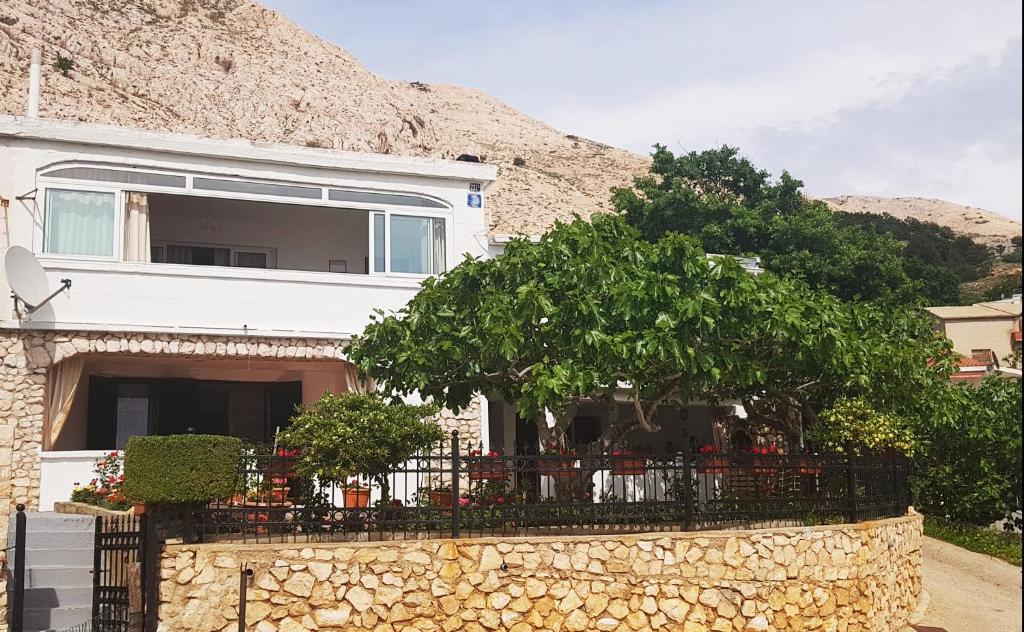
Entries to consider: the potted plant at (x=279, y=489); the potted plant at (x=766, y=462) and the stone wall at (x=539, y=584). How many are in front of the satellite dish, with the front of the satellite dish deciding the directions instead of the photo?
3

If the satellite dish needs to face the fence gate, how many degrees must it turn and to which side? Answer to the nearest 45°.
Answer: approximately 45° to its right

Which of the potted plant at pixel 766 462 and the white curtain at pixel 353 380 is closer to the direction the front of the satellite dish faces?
the potted plant

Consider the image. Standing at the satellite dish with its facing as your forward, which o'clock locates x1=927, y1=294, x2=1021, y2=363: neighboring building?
The neighboring building is roughly at 10 o'clock from the satellite dish.

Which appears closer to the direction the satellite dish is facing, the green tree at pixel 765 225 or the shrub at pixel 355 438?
the shrub

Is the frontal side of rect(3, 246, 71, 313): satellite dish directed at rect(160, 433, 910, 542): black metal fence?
yes

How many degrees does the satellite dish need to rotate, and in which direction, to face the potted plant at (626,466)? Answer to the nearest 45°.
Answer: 0° — it already faces it

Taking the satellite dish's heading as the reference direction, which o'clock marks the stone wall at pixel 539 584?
The stone wall is roughly at 12 o'clock from the satellite dish.

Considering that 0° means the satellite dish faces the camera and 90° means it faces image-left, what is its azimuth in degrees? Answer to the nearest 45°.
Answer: approximately 315°
